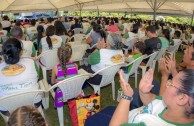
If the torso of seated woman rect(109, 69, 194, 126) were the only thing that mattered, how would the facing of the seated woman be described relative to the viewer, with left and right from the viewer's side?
facing to the left of the viewer

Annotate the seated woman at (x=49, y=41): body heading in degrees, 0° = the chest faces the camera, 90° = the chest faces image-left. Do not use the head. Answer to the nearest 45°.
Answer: approximately 180°

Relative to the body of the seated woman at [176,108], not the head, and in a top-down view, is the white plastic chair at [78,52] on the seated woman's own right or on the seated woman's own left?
on the seated woman's own right

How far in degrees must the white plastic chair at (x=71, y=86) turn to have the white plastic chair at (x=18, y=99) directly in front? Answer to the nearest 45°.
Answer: approximately 90° to its left

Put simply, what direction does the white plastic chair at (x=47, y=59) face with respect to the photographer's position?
facing away from the viewer and to the left of the viewer

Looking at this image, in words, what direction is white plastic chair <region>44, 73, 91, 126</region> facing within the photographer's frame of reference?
facing away from the viewer and to the left of the viewer

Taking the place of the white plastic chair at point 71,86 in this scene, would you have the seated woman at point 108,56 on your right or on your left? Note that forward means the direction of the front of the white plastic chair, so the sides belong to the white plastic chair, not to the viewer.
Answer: on your right
